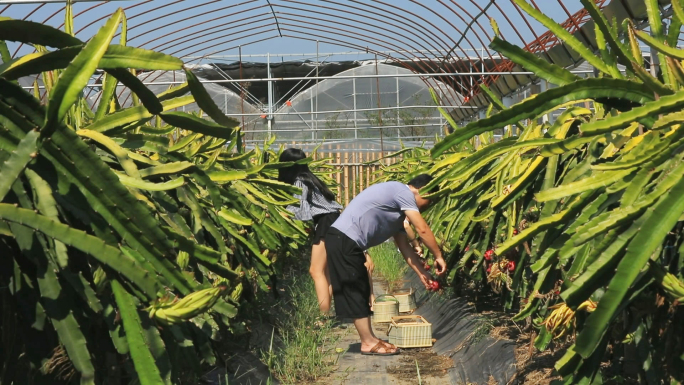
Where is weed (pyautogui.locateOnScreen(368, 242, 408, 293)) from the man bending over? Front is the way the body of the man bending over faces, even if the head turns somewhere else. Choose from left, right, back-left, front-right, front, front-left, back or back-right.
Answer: left

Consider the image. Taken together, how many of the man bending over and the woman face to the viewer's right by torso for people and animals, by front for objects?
1

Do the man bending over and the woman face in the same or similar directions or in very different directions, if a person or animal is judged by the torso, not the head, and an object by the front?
very different directions

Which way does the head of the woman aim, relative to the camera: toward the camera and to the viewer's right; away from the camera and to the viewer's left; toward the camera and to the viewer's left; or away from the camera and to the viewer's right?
away from the camera and to the viewer's left

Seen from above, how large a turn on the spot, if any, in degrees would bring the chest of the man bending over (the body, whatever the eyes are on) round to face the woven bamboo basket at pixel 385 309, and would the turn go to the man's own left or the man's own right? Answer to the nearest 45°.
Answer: approximately 90° to the man's own left

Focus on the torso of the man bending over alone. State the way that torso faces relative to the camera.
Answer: to the viewer's right

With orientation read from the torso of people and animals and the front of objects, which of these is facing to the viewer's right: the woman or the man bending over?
the man bending over

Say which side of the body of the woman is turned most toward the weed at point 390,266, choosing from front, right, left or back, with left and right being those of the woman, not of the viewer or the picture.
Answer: right

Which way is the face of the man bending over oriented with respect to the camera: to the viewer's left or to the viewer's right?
to the viewer's right

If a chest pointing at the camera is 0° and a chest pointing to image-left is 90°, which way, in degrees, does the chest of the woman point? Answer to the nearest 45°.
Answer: approximately 90°
